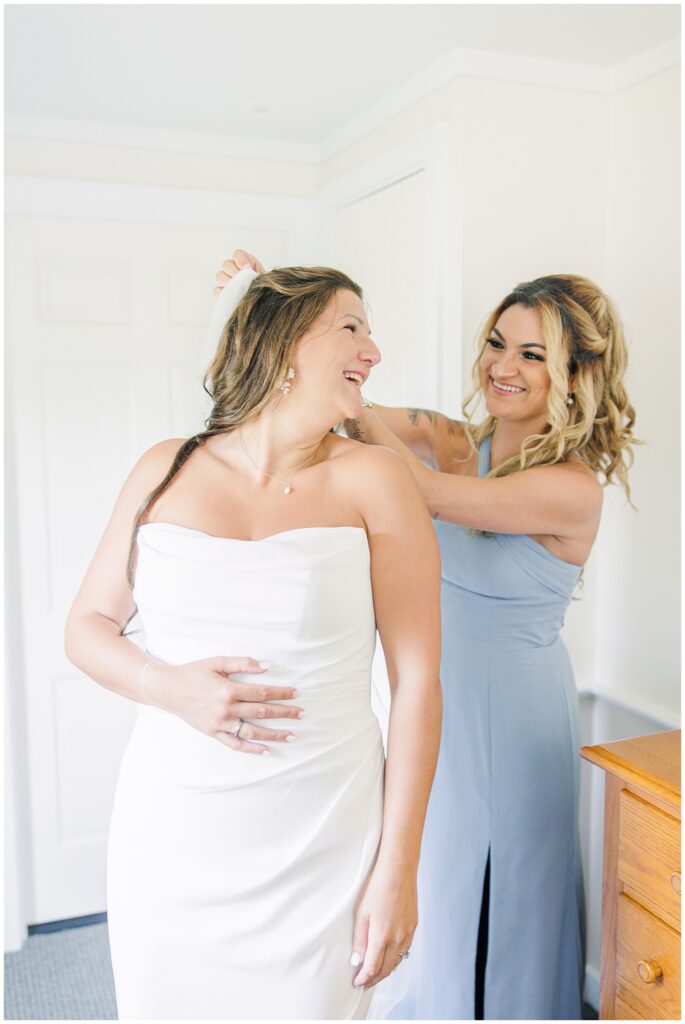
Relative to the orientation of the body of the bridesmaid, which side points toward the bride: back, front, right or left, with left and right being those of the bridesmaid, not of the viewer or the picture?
front

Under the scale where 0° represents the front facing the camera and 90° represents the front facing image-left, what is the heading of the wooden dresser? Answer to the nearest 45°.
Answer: approximately 45°

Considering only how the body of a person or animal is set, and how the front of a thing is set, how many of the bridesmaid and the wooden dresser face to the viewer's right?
0

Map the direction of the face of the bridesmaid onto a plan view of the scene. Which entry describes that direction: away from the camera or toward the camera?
toward the camera

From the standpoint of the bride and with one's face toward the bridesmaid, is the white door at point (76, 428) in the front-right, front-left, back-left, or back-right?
front-left

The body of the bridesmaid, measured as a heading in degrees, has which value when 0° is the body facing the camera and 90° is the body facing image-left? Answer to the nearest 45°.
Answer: approximately 45°

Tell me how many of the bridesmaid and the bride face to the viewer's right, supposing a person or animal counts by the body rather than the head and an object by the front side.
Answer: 0

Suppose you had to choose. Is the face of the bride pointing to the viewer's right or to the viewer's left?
to the viewer's right

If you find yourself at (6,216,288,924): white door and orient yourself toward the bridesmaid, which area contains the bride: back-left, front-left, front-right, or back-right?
front-right

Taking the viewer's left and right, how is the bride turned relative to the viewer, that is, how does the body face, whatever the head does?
facing the viewer

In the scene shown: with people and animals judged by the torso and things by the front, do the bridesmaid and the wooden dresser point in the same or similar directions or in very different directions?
same or similar directions

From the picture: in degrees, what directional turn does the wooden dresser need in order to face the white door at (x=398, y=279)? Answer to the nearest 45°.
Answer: approximately 90° to its right

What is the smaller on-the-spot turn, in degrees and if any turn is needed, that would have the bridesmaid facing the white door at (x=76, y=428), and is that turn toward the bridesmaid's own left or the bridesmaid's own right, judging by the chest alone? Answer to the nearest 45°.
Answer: approximately 90° to the bridesmaid's own right
